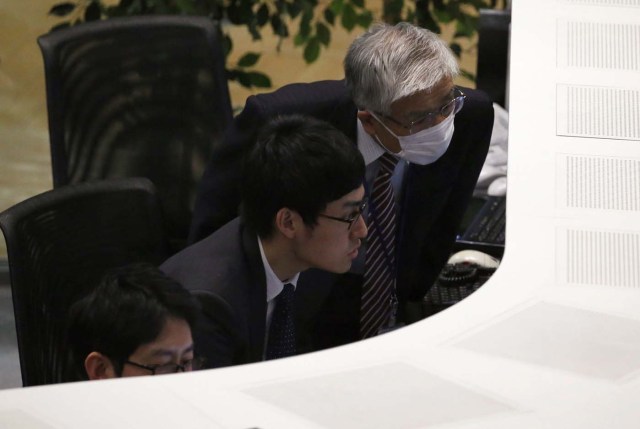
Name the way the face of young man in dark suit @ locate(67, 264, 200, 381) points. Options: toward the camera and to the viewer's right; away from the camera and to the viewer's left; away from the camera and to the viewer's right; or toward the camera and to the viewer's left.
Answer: toward the camera and to the viewer's right

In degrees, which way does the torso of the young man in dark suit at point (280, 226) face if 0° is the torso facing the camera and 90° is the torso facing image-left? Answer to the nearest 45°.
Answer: approximately 315°

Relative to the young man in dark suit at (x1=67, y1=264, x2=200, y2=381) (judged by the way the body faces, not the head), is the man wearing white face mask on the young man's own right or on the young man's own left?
on the young man's own left

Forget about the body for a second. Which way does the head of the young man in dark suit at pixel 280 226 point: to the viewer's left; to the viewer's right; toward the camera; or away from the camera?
to the viewer's right

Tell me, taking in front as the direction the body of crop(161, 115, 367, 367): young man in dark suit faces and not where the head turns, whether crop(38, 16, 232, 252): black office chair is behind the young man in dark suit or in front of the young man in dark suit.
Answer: behind

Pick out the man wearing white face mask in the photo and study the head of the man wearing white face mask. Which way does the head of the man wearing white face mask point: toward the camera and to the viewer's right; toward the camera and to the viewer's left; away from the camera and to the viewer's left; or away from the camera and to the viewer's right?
toward the camera and to the viewer's right

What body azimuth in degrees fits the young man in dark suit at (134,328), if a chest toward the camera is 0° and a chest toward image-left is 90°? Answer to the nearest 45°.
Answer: approximately 315°
